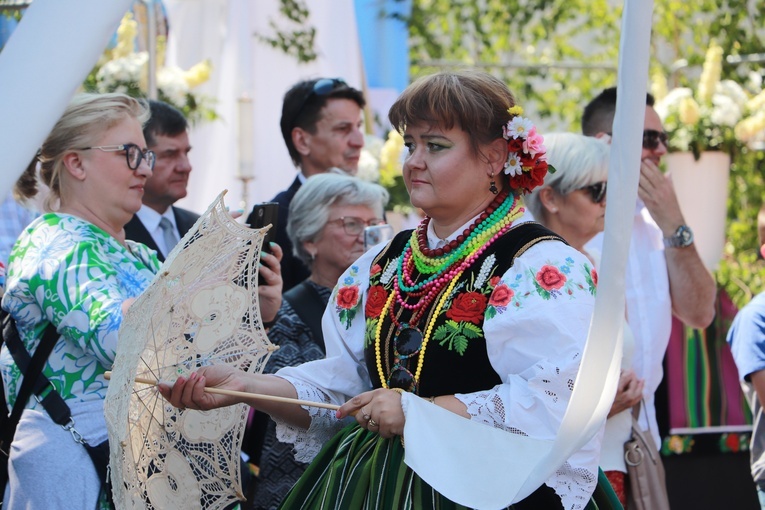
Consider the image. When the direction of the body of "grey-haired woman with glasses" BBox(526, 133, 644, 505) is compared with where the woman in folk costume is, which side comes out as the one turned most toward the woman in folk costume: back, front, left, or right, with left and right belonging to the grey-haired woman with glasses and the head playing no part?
right

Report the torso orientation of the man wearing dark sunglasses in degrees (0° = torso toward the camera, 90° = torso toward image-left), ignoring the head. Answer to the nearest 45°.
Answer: approximately 315°

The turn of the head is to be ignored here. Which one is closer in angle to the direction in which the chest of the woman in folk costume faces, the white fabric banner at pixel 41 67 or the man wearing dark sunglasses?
the white fabric banner

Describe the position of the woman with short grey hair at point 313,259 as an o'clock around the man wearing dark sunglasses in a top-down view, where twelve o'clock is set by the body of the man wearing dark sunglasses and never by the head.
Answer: The woman with short grey hair is roughly at 4 o'clock from the man wearing dark sunglasses.

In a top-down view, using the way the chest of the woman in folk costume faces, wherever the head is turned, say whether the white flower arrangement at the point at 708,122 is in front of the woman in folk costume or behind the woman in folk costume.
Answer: behind

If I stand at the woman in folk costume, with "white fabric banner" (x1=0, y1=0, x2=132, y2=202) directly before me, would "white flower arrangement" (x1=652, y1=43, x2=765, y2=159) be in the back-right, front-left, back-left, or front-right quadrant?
back-right

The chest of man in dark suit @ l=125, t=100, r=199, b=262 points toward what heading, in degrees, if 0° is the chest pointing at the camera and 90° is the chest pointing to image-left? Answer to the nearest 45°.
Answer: approximately 315°

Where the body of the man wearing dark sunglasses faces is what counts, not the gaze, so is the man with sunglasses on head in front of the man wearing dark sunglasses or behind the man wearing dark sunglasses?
behind

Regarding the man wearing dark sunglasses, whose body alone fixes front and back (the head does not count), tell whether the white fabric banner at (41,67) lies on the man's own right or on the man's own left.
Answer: on the man's own right

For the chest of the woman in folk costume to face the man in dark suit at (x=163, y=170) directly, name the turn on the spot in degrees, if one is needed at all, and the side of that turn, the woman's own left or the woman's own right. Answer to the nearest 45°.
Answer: approximately 90° to the woman's own right

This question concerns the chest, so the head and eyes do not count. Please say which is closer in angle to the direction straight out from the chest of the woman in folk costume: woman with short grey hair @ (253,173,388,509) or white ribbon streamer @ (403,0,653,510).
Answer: the white ribbon streamer
